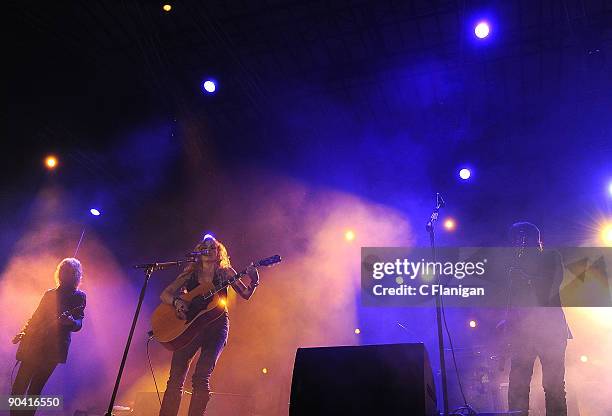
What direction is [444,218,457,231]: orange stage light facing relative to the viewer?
toward the camera

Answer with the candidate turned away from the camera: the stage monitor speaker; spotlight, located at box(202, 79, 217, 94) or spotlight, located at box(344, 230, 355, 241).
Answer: the stage monitor speaker

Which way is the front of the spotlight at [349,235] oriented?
toward the camera

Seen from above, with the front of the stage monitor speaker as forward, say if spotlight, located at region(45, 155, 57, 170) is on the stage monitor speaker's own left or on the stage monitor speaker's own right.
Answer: on the stage monitor speaker's own left

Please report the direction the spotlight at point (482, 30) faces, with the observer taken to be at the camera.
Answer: facing the viewer

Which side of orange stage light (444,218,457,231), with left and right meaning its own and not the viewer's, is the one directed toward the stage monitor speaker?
front

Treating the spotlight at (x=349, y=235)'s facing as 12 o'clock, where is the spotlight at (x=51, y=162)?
the spotlight at (x=51, y=162) is roughly at 2 o'clock from the spotlight at (x=349, y=235).

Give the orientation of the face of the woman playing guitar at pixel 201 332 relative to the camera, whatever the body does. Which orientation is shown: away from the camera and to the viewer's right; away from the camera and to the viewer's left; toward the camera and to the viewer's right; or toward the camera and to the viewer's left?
toward the camera and to the viewer's left

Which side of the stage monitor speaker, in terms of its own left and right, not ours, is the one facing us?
back

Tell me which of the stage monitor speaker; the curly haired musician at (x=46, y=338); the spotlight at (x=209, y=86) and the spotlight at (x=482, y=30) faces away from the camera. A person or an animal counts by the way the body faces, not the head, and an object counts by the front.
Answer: the stage monitor speaker

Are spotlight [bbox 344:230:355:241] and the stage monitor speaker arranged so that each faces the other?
yes

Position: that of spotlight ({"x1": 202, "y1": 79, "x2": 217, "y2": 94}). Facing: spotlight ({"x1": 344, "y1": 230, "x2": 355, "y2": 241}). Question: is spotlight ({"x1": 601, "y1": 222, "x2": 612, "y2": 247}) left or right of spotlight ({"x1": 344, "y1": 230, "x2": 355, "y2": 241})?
right
